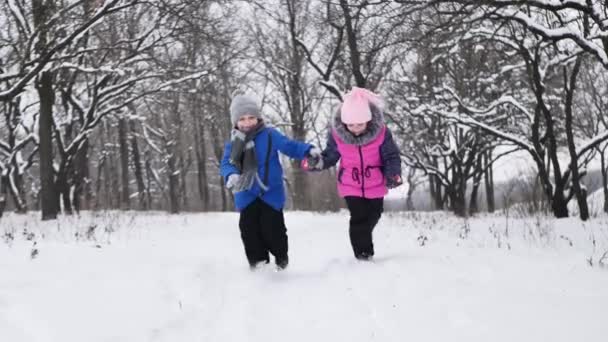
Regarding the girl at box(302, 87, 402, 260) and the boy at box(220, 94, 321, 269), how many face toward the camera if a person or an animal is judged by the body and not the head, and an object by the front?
2

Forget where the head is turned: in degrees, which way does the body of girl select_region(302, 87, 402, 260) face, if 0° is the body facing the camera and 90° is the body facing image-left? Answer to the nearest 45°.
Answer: approximately 0°

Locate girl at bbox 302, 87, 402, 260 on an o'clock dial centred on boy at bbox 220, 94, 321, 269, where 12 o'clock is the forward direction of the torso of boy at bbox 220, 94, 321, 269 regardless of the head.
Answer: girl at bbox 302, 87, 402, 260 is roughly at 9 o'clock from boy at bbox 220, 94, 321, 269.

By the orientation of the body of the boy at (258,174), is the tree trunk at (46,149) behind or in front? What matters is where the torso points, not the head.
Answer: behind

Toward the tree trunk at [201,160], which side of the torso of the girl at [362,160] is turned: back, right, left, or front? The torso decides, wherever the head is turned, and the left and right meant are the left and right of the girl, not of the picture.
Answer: back

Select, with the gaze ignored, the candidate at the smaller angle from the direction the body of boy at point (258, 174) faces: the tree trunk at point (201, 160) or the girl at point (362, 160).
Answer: the girl

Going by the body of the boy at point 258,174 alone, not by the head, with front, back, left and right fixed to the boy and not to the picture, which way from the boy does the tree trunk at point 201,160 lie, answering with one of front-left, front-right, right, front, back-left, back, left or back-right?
back

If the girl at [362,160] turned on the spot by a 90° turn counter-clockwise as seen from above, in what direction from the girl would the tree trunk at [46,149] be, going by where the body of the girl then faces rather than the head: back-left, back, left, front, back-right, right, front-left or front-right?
back-left

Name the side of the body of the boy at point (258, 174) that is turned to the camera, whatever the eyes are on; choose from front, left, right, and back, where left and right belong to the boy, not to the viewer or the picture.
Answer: front

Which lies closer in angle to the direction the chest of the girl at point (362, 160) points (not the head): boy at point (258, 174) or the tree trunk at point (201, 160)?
the boy

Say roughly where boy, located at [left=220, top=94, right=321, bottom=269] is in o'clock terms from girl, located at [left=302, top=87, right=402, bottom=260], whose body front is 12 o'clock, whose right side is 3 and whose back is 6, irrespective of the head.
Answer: boy, located at [left=220, top=94, right=321, bottom=269] is roughly at 3 o'clock from girl, located at [left=302, top=87, right=402, bottom=260].
